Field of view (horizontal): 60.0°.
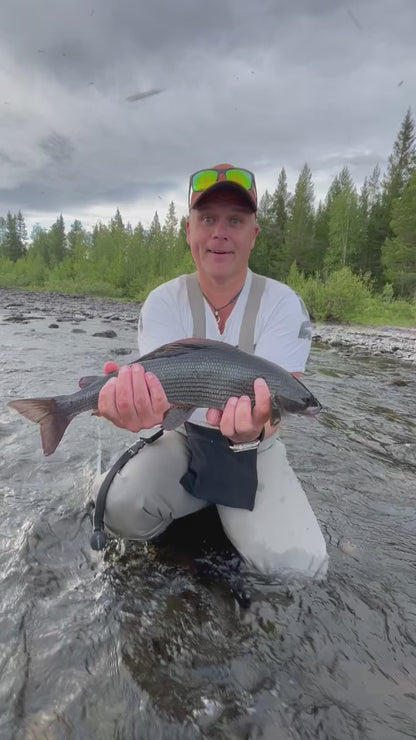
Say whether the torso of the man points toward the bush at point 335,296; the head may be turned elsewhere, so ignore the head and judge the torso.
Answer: no

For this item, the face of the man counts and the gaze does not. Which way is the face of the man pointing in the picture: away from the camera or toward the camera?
toward the camera

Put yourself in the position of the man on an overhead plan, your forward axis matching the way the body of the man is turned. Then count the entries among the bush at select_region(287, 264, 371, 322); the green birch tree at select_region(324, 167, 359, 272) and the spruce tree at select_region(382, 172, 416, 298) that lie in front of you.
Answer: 0

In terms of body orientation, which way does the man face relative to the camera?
toward the camera

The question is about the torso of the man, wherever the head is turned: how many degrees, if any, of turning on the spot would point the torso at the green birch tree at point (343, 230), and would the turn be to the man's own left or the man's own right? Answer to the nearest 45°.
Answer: approximately 180°

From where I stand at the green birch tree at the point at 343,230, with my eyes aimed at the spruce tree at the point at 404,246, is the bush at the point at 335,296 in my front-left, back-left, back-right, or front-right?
front-right

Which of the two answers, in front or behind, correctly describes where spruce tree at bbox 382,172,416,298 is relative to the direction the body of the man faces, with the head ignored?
behind
